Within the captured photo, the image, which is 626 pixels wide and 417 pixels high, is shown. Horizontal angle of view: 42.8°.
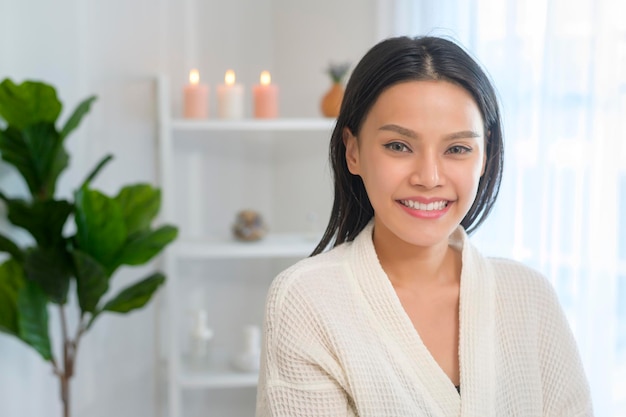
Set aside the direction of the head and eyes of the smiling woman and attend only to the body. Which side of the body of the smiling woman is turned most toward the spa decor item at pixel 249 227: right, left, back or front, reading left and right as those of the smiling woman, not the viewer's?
back

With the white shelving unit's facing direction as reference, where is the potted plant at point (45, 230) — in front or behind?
in front

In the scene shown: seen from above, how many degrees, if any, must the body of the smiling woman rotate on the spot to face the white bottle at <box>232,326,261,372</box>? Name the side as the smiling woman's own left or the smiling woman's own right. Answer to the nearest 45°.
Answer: approximately 180°

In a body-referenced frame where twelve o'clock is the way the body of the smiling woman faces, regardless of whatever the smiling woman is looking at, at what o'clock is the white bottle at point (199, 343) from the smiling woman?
The white bottle is roughly at 5 o'clock from the smiling woman.

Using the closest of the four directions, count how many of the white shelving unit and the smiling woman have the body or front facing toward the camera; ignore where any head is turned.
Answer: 2
